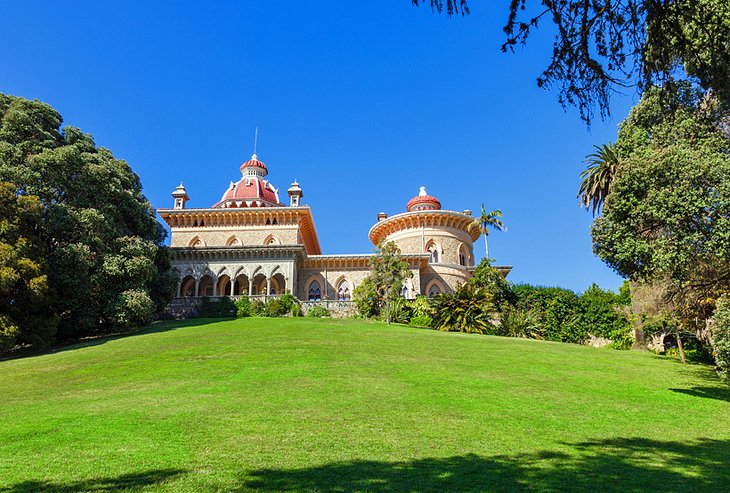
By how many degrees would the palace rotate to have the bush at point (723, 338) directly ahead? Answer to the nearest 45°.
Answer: approximately 45° to its left

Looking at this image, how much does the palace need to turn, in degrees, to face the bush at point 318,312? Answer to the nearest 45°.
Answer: approximately 45° to its left

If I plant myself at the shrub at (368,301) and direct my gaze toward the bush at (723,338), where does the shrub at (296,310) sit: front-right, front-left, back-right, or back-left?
back-right

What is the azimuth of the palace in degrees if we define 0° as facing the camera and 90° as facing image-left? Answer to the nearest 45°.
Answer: approximately 0°

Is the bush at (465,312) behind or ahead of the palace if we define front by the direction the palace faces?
ahead

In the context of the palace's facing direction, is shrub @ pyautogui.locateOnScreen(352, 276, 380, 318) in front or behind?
in front

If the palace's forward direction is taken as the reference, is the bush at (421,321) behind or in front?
in front

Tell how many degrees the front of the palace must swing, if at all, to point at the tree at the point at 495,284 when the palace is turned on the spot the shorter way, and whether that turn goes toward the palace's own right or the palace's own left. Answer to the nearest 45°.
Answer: approximately 45° to the palace's own left

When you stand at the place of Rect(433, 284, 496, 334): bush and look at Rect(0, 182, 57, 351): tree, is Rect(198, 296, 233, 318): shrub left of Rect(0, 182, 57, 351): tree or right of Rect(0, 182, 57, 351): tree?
right

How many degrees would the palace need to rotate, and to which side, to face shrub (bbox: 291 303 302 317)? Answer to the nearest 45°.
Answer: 0° — it already faces it

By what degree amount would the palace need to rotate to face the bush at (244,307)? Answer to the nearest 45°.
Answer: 0° — it already faces it
